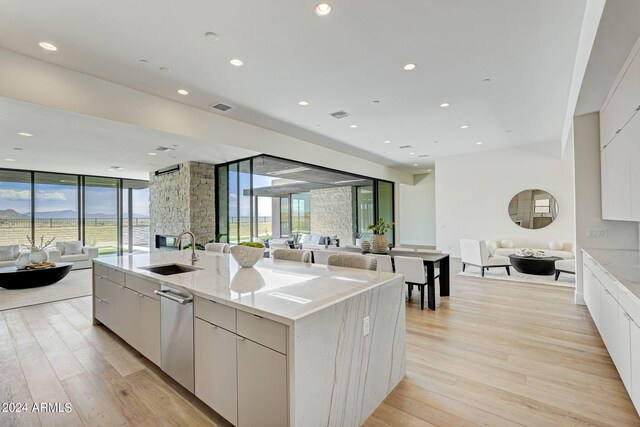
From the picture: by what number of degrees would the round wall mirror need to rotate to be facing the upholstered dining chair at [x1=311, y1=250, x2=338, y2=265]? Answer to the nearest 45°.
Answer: approximately 45° to its right

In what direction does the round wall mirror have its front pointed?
toward the camera

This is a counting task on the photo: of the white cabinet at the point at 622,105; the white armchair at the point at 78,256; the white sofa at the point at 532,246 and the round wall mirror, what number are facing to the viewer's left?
1

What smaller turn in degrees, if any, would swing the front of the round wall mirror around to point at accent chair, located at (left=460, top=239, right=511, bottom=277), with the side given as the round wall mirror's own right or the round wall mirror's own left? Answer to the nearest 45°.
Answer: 0° — it already faces it

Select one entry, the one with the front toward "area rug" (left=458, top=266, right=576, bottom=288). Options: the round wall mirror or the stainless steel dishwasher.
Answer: the round wall mirror

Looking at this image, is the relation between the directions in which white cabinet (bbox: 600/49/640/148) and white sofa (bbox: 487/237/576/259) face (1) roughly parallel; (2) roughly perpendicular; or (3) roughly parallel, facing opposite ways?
roughly perpendicular

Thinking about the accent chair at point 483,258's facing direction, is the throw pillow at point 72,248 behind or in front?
behind

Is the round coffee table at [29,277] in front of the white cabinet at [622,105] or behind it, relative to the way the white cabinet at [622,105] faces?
in front

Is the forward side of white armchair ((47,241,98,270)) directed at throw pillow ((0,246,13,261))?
no

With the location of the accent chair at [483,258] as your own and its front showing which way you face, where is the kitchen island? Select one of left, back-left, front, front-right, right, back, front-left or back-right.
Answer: back-right

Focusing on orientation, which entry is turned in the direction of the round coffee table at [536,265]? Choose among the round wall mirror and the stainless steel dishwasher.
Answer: the round wall mirror

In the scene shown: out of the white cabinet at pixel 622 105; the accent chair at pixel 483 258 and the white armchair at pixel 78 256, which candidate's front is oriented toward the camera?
the white armchair

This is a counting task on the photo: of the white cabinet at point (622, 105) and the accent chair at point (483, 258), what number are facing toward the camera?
0

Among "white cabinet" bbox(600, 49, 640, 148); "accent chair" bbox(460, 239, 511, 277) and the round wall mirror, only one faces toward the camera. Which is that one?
the round wall mirror

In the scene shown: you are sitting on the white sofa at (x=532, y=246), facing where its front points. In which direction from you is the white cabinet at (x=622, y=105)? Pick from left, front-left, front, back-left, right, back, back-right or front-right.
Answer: front

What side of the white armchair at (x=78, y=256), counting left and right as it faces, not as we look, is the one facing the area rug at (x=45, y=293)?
front

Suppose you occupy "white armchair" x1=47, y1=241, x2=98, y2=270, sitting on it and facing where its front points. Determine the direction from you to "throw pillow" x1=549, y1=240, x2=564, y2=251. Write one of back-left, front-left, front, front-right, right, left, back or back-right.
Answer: front-left

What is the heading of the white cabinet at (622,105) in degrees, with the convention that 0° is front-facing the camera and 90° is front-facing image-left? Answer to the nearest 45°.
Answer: approximately 90°
